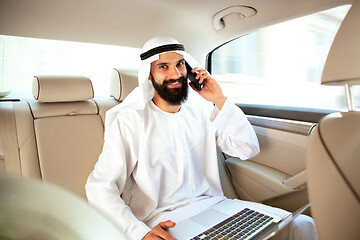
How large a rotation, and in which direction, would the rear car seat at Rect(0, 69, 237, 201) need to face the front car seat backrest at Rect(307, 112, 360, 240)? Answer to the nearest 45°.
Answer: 0° — it already faces it

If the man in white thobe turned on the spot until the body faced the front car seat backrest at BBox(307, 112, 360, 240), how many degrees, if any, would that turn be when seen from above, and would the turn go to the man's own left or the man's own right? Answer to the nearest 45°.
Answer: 0° — they already face it

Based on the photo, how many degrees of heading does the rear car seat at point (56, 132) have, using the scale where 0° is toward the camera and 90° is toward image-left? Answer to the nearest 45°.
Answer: approximately 315°

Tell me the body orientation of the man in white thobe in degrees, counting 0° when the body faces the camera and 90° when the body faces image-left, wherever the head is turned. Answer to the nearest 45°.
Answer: approximately 315°
